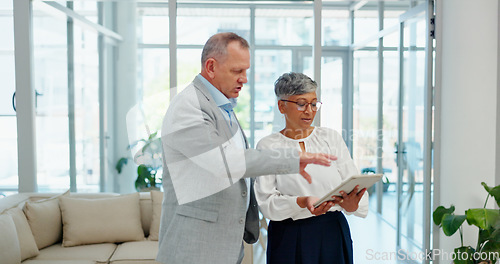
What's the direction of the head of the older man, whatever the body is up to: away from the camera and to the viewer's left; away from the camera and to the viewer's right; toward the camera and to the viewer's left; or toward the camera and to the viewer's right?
toward the camera and to the viewer's right

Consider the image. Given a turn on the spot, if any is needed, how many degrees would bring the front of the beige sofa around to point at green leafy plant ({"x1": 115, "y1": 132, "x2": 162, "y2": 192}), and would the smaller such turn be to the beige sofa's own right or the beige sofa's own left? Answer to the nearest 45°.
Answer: approximately 135° to the beige sofa's own left

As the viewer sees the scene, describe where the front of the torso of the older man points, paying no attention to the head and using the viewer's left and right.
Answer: facing to the right of the viewer

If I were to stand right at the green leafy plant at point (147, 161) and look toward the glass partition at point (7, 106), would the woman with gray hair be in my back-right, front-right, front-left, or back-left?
back-left

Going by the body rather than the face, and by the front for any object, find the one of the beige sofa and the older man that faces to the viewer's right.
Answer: the older man

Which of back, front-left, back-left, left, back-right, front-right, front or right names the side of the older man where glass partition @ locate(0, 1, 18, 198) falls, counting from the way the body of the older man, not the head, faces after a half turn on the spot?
front-right

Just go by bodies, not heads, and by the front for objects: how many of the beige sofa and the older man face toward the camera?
1

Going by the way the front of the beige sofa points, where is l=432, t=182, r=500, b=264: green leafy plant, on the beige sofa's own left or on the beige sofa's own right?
on the beige sofa's own left

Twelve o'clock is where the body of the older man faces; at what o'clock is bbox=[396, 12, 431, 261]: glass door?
The glass door is roughly at 10 o'clock from the older man.

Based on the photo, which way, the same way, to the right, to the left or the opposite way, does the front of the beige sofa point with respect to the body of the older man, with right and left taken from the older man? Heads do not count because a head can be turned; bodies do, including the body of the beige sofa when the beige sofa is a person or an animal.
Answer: to the right

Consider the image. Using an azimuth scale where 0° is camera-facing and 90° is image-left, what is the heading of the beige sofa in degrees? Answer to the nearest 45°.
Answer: approximately 0°

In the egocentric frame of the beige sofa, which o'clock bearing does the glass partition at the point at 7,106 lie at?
The glass partition is roughly at 5 o'clock from the beige sofa.
